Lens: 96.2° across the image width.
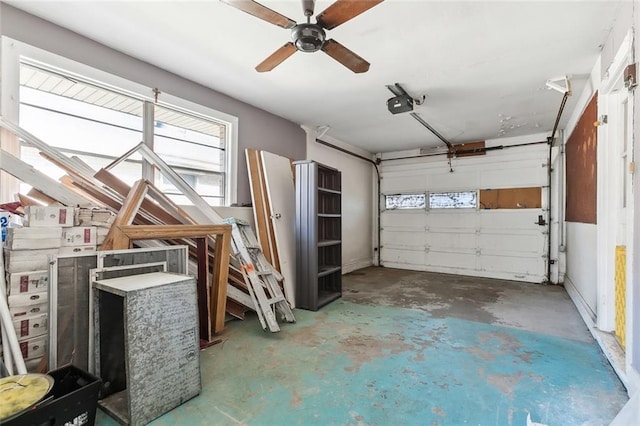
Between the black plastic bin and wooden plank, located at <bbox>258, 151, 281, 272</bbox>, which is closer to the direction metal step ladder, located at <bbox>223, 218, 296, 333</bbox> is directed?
the black plastic bin

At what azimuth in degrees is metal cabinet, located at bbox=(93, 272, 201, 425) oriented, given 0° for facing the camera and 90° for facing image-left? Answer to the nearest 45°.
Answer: approximately 45°

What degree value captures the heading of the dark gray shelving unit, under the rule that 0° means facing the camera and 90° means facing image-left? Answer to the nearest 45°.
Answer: approximately 315°

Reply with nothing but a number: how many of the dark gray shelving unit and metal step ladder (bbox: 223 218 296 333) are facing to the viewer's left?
0

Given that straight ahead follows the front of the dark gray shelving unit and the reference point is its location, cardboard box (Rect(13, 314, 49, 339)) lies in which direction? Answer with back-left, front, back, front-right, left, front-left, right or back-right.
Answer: right

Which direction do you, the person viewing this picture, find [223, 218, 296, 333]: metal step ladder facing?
facing the viewer and to the right of the viewer

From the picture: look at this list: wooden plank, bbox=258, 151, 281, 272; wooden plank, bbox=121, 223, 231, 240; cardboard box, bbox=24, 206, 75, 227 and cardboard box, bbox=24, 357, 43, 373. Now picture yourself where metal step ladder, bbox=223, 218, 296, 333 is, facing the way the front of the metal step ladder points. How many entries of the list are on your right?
3

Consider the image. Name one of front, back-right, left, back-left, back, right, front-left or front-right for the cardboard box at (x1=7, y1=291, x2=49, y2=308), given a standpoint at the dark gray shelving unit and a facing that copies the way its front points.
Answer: right

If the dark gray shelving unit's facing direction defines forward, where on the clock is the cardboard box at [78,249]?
The cardboard box is roughly at 3 o'clock from the dark gray shelving unit.

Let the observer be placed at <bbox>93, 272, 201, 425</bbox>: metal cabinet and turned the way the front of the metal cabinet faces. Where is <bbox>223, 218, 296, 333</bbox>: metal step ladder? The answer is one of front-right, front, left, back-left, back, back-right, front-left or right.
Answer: back

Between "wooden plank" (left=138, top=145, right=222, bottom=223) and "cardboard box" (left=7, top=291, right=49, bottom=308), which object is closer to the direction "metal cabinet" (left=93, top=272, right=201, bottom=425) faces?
the cardboard box

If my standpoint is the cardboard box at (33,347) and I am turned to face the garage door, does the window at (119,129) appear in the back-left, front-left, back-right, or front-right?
front-left

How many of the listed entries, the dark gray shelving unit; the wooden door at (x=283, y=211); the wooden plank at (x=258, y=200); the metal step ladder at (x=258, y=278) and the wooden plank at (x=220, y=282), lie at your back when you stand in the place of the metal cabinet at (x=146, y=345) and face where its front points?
5

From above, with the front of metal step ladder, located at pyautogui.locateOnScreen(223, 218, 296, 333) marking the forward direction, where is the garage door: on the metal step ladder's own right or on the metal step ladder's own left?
on the metal step ladder's own left

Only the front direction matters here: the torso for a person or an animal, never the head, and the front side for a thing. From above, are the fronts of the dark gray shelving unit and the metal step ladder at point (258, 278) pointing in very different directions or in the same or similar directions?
same or similar directions

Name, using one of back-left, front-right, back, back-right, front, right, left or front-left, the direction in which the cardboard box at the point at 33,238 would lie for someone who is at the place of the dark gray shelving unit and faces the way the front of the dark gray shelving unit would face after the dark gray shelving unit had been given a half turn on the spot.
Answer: left

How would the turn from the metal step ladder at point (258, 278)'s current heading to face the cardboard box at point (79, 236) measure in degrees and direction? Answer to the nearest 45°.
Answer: approximately 90° to its right
